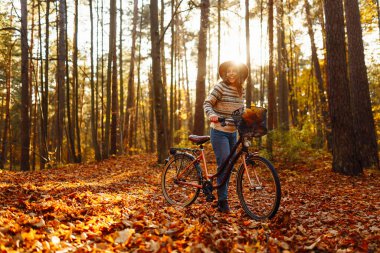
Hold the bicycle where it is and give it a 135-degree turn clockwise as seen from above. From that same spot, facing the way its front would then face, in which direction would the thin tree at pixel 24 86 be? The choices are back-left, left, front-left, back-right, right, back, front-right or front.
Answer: front-right

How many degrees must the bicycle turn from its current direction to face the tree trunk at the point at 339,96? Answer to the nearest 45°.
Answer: approximately 90° to its left

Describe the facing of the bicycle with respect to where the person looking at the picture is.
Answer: facing the viewer and to the right of the viewer

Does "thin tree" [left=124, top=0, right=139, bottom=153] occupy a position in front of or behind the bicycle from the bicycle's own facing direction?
behind

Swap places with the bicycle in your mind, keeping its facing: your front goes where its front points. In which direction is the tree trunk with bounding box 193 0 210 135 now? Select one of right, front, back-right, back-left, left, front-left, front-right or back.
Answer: back-left

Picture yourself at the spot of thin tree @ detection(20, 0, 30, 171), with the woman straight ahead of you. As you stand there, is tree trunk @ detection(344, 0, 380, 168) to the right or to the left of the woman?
left

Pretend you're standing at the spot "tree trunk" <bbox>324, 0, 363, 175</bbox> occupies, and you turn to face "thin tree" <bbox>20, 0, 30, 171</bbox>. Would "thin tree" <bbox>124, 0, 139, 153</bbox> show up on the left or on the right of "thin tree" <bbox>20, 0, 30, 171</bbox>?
right

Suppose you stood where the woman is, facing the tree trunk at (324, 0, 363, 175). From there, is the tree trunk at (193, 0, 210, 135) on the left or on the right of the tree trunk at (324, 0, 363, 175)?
left
